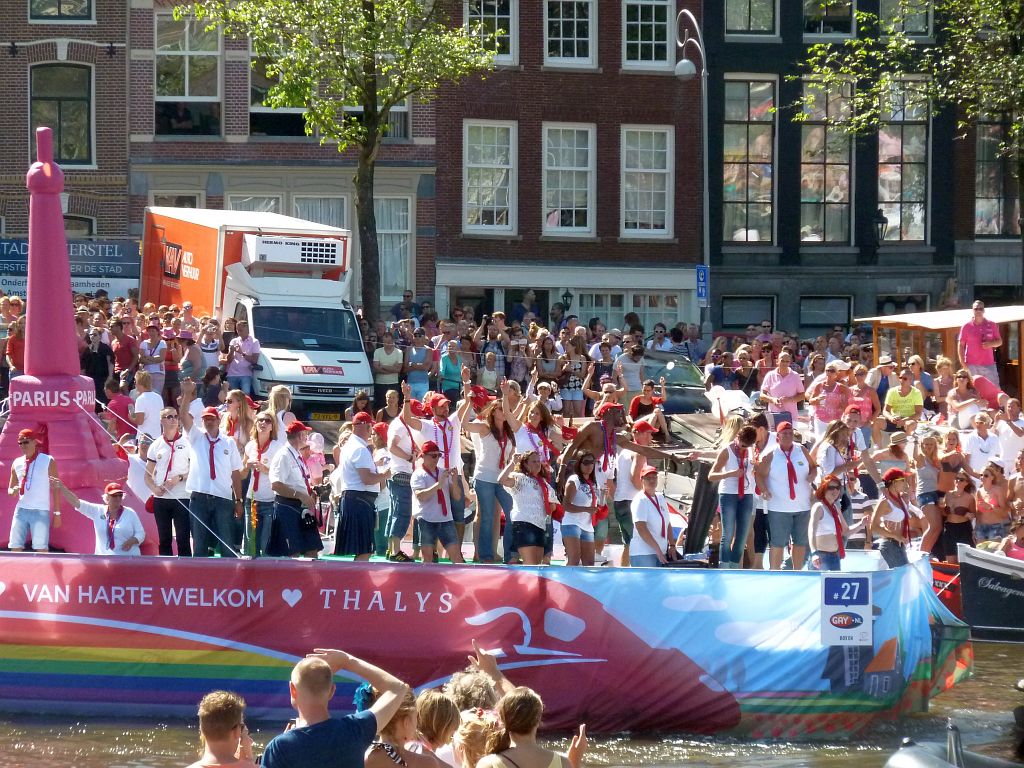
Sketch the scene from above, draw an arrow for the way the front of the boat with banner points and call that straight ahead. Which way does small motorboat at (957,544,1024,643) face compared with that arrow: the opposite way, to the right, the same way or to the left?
the opposite way

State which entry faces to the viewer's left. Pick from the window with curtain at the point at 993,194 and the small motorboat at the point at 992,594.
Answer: the small motorboat

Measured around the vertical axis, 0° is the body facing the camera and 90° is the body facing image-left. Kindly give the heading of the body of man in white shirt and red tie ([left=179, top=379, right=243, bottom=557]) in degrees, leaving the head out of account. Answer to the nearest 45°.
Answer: approximately 0°

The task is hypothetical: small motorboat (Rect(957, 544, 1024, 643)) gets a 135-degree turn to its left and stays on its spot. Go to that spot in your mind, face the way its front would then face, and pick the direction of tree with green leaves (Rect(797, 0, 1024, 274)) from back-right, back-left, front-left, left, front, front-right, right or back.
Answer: back-left

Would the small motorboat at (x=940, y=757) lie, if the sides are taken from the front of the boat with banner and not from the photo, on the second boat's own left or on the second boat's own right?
on the second boat's own right

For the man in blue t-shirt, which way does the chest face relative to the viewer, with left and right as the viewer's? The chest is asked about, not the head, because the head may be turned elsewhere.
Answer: facing away from the viewer

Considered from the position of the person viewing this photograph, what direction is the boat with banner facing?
facing to the right of the viewer

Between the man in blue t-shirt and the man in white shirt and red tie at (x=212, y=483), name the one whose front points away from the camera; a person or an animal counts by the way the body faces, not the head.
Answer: the man in blue t-shirt

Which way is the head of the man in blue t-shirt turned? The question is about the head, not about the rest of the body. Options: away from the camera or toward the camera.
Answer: away from the camera

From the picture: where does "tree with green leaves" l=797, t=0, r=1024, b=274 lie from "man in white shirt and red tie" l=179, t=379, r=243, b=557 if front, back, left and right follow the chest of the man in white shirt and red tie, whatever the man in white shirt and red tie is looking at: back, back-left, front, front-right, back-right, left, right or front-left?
back-left

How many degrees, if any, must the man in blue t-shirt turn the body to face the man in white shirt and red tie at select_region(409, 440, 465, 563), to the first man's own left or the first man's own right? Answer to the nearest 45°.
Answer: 0° — they already face them

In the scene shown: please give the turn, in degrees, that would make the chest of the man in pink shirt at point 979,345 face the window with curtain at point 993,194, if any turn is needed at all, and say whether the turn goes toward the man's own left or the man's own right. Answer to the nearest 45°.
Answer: approximately 180°
